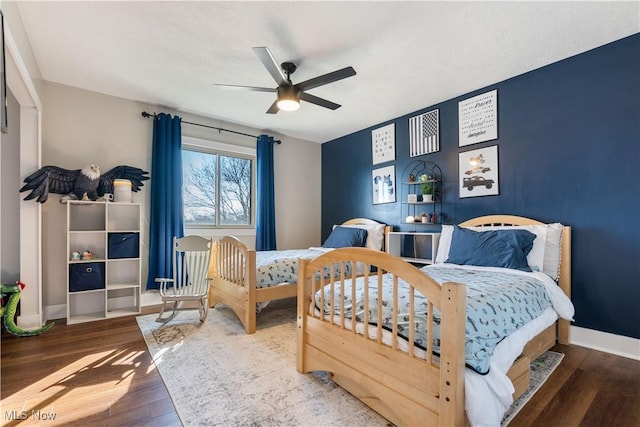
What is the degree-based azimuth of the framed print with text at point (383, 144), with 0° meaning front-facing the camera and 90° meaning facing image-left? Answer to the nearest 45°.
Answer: approximately 45°

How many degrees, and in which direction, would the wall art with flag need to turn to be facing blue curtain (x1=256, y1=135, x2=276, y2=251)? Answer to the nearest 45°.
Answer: approximately 45° to its right

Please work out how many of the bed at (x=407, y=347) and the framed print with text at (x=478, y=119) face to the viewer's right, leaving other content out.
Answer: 0

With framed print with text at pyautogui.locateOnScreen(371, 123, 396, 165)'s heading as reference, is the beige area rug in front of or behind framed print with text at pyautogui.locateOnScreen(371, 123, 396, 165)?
in front

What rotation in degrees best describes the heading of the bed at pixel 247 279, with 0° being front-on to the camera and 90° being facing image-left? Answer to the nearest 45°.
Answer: approximately 45°

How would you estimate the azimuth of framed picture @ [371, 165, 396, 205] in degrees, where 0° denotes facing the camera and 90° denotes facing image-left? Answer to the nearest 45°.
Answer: approximately 45°

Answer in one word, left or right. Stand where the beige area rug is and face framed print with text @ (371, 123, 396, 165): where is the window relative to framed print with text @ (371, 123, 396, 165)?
left

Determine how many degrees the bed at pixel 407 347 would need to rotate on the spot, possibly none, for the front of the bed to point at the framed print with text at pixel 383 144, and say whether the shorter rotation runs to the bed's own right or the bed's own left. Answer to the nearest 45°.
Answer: approximately 135° to the bed's own right

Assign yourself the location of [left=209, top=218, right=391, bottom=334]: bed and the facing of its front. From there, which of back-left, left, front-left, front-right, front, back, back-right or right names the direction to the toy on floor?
front-right

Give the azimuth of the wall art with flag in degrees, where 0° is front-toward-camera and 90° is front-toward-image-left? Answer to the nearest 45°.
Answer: approximately 45°

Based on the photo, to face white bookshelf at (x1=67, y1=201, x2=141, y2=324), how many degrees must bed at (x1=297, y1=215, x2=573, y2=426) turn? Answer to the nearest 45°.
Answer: approximately 45° to its right

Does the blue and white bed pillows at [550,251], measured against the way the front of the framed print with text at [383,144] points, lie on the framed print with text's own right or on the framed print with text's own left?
on the framed print with text's own left

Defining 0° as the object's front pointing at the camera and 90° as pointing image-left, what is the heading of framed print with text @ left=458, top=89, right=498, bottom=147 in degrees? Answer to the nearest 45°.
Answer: approximately 45°
